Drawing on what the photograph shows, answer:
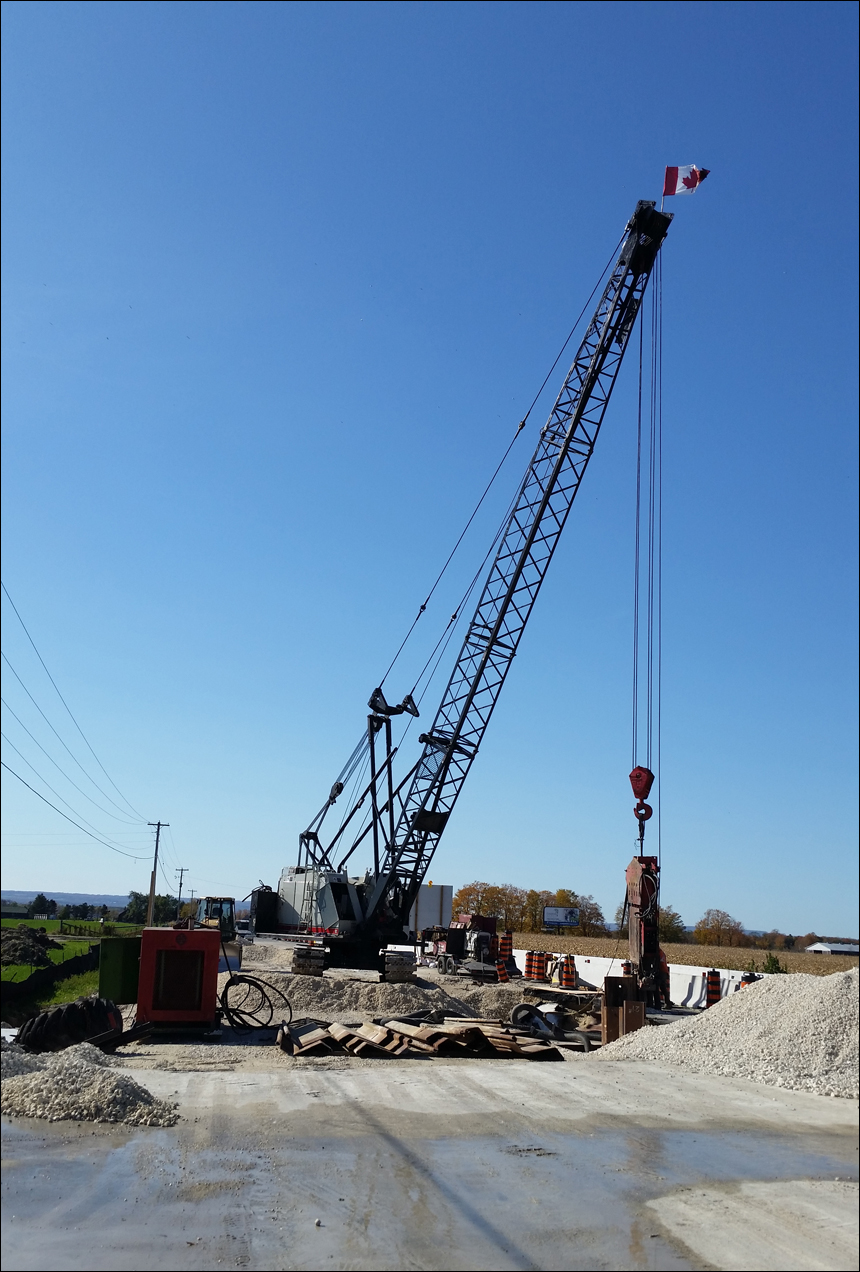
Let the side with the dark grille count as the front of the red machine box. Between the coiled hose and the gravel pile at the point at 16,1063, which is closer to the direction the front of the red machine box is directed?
the gravel pile

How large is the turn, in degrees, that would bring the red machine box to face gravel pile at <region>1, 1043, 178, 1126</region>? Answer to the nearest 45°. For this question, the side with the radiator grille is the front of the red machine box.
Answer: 0° — it already faces it

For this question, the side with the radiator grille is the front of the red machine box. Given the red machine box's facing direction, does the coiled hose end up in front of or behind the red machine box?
behind

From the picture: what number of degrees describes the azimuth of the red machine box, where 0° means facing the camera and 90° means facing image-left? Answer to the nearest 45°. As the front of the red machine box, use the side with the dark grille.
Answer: approximately 0°

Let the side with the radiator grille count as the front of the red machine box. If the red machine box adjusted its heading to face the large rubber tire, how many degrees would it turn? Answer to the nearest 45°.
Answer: approximately 45° to its right

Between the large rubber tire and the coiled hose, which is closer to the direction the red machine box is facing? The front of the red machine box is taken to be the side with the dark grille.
the large rubber tire

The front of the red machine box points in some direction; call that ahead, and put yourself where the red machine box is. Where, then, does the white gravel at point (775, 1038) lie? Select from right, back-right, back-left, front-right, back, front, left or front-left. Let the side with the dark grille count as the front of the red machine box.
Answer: front-left

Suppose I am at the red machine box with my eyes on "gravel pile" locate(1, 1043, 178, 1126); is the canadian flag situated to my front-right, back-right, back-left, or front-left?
back-left
